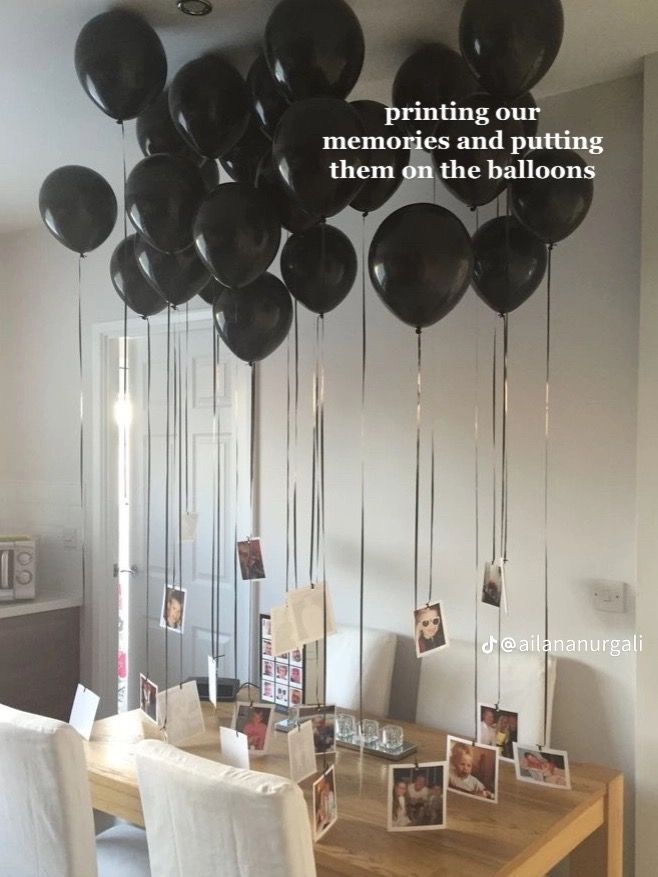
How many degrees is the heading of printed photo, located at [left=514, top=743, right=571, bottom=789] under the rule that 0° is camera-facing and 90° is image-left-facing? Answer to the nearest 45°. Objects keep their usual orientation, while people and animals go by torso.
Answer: approximately 0°

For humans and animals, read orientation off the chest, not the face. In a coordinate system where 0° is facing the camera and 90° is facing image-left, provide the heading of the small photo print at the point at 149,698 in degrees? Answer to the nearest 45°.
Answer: approximately 45°

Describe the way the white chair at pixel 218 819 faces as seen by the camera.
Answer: facing away from the viewer and to the right of the viewer

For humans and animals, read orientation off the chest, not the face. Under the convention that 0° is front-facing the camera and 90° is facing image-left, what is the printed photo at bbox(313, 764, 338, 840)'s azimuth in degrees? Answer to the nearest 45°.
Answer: approximately 315°

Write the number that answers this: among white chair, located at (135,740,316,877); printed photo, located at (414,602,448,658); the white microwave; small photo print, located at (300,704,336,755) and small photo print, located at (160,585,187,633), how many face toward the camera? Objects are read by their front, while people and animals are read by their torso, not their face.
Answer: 4
